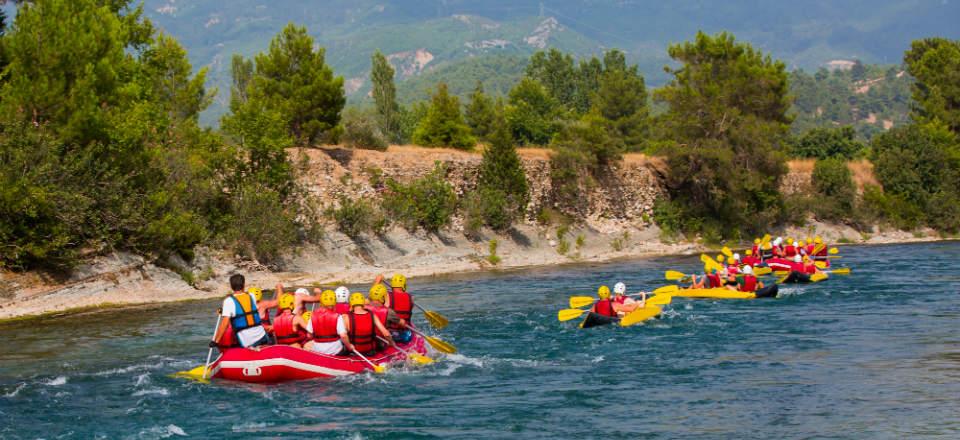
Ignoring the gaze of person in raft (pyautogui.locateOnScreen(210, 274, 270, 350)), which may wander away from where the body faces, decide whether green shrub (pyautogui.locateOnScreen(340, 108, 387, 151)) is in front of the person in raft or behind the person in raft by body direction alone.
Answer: in front

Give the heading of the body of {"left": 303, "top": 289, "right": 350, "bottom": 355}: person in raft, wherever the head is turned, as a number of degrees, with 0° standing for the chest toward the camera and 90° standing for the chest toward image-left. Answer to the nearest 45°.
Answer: approximately 180°

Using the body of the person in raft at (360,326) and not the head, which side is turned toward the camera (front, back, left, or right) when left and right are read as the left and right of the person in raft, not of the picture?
back

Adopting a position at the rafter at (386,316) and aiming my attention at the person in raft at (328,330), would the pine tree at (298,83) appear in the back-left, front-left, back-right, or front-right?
back-right

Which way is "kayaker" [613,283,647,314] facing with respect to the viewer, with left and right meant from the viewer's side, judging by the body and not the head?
facing away from the viewer and to the right of the viewer

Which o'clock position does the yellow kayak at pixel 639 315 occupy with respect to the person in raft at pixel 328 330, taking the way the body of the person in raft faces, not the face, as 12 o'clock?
The yellow kayak is roughly at 2 o'clock from the person in raft.

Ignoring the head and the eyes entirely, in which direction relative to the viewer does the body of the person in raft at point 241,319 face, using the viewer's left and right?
facing away from the viewer and to the right of the viewer

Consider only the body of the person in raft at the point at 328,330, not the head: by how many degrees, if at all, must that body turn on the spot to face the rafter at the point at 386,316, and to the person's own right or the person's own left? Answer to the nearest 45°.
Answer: approximately 45° to the person's own right

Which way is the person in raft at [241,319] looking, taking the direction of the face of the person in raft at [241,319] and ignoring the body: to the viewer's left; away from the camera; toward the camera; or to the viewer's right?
away from the camera

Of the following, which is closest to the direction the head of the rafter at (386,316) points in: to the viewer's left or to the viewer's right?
to the viewer's right

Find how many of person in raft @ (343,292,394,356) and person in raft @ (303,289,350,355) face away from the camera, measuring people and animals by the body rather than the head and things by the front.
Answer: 2

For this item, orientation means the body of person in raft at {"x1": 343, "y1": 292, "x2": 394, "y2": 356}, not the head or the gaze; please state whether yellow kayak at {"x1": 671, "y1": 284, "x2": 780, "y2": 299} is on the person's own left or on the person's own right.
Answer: on the person's own right

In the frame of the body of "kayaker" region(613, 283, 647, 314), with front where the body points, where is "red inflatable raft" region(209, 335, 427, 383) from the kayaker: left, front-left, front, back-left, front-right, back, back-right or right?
back
